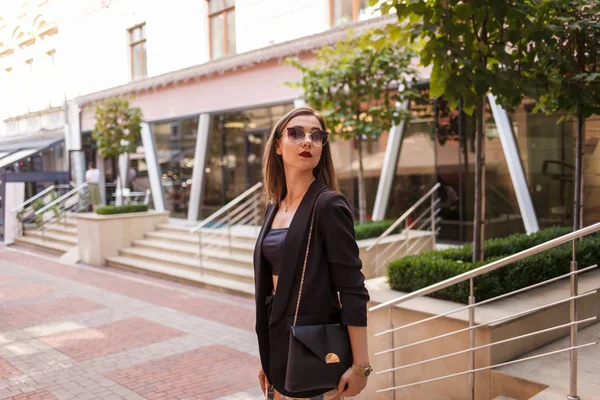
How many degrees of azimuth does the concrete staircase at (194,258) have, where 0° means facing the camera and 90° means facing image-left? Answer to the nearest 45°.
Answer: approximately 45°

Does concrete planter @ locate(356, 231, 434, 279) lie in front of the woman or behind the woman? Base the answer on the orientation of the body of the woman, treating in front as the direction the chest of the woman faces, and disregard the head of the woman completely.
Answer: behind

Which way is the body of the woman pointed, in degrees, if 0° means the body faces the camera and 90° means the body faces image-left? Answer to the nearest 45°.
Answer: approximately 45°

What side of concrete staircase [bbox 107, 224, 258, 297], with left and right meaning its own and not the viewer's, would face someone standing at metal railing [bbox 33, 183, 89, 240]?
right

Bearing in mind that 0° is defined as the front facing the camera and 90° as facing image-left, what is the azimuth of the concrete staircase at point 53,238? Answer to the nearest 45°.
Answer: approximately 45°

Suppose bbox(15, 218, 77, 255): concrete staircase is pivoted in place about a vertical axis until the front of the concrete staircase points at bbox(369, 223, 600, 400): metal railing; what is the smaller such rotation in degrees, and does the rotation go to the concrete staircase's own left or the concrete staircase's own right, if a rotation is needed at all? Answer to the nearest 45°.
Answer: approximately 45° to the concrete staircase's own left
